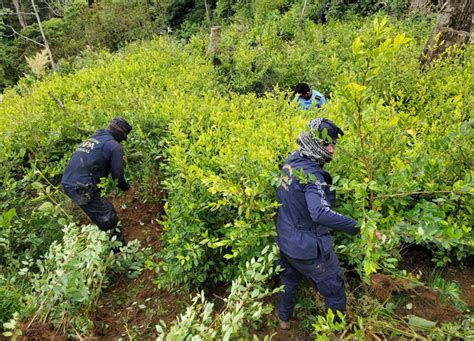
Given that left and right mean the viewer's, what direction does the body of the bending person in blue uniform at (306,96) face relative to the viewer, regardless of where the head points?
facing the viewer and to the left of the viewer

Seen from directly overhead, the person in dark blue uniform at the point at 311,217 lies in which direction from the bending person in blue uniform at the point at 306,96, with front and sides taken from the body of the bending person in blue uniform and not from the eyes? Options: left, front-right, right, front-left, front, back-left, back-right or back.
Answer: front-left

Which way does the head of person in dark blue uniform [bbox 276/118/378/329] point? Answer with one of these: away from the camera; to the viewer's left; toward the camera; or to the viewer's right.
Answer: to the viewer's right

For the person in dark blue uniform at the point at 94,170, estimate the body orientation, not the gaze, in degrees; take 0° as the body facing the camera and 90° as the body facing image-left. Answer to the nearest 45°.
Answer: approximately 225°

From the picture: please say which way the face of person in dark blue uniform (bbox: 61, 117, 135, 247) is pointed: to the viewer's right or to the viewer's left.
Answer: to the viewer's right

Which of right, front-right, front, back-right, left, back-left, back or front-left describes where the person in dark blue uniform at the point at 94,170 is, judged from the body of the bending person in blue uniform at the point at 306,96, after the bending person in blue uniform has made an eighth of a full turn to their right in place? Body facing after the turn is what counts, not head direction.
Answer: front-left
